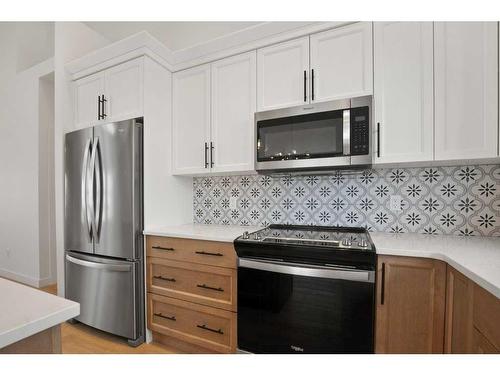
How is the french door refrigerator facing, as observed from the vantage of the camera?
facing the viewer and to the left of the viewer

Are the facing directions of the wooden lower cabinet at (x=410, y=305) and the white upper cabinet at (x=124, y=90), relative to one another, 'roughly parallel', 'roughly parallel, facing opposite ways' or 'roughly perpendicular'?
roughly parallel

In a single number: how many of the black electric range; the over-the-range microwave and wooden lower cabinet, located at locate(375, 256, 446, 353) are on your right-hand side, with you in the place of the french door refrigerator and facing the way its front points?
0

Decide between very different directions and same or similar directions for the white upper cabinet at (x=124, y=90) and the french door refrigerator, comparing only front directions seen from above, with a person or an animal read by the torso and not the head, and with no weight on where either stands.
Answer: same or similar directions

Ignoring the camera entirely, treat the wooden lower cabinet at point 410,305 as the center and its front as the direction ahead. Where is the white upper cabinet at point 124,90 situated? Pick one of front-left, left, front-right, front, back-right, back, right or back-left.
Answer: right

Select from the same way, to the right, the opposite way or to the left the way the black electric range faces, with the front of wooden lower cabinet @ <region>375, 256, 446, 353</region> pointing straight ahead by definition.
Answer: the same way

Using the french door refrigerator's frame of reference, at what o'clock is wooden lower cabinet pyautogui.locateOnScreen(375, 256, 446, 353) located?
The wooden lower cabinet is roughly at 9 o'clock from the french door refrigerator.

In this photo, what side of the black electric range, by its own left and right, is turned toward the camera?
front

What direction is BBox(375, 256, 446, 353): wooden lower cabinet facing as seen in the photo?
toward the camera

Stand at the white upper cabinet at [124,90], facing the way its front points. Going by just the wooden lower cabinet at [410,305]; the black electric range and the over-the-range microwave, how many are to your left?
3

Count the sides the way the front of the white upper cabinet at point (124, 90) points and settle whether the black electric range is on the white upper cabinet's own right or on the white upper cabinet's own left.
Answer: on the white upper cabinet's own left

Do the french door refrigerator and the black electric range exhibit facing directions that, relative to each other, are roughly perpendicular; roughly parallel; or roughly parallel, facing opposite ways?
roughly parallel
